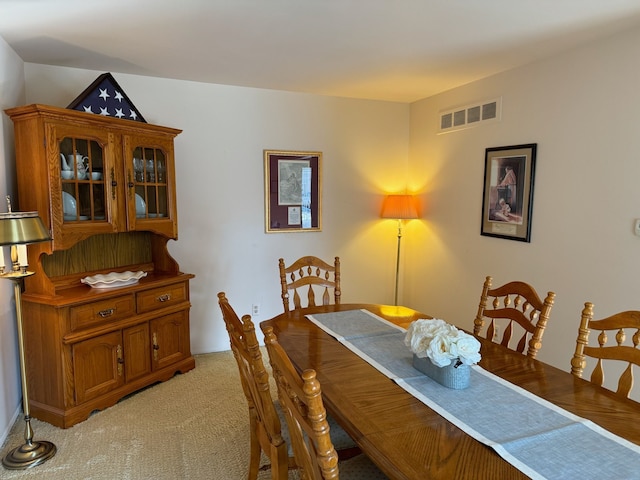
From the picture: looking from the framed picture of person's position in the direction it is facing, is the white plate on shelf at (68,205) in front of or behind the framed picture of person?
in front

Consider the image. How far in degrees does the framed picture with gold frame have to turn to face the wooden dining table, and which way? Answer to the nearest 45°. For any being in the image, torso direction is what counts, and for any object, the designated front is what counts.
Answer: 0° — it already faces it

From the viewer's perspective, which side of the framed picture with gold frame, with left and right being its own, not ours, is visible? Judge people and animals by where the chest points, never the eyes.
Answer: front

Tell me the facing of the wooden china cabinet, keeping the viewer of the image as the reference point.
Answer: facing the viewer and to the right of the viewer

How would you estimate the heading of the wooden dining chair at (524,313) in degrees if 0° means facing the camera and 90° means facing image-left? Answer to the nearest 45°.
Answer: approximately 45°

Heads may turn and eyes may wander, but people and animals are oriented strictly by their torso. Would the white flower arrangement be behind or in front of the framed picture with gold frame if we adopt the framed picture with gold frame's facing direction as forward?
in front

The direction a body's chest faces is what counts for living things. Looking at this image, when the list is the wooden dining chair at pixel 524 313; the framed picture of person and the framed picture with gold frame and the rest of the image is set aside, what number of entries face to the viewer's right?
0

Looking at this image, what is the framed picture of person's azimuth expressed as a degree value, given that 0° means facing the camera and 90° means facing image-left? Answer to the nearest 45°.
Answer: approximately 45°

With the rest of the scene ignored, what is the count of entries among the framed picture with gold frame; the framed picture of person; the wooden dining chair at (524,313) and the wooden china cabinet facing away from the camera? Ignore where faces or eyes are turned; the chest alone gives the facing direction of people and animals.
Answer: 0

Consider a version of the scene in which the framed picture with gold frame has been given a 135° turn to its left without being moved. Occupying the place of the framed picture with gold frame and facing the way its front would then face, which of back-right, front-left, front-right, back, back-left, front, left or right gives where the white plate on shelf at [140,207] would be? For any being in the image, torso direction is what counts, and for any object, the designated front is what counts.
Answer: back

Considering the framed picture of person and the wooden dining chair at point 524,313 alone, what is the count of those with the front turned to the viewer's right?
0

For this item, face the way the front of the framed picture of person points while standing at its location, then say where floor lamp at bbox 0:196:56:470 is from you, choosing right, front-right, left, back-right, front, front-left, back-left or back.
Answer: front
